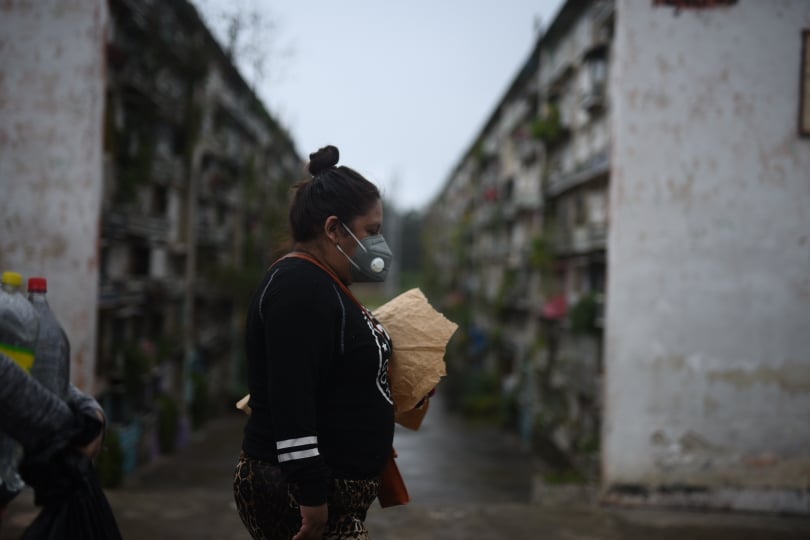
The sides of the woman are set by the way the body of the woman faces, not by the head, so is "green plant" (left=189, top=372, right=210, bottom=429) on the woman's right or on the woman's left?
on the woman's left

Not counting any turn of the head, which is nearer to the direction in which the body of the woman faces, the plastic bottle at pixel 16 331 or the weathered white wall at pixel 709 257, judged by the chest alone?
the weathered white wall

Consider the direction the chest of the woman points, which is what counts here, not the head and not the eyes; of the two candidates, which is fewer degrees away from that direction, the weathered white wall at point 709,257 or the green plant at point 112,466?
the weathered white wall

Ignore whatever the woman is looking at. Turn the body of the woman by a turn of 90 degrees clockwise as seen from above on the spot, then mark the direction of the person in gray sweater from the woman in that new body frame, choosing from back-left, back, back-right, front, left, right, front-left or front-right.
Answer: right

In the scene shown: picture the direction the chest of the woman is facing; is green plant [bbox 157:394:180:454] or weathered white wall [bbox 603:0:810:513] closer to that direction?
the weathered white wall

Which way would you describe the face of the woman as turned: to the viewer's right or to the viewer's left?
to the viewer's right

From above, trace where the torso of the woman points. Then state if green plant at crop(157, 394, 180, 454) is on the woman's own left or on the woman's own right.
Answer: on the woman's own left

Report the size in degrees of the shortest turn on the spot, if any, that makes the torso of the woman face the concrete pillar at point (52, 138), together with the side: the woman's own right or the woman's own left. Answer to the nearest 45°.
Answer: approximately 135° to the woman's own left

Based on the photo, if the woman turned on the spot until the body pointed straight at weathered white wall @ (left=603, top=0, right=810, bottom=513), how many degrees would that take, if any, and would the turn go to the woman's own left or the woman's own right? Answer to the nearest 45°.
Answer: approximately 45° to the woman's own left

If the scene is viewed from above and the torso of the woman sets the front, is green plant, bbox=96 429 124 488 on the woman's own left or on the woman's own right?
on the woman's own left

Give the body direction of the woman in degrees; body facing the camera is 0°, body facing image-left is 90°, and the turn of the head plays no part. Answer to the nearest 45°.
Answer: approximately 270°
